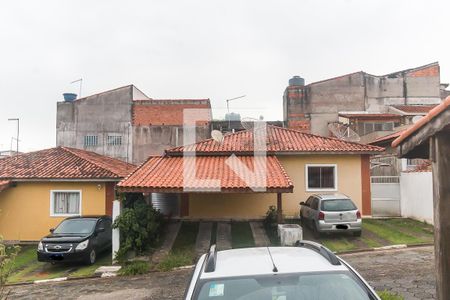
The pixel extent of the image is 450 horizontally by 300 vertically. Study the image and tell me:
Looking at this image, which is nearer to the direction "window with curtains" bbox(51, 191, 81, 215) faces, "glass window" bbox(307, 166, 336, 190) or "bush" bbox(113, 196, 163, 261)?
the bush

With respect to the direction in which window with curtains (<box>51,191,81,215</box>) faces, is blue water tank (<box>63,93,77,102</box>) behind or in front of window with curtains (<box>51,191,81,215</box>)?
behind

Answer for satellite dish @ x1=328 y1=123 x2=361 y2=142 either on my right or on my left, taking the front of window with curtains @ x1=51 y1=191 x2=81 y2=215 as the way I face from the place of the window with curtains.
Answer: on my left

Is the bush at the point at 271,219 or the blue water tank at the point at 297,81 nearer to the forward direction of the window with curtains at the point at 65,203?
the bush

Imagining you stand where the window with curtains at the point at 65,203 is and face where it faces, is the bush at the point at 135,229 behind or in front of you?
in front

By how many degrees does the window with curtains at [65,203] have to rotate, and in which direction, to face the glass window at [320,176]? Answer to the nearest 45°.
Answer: approximately 90° to its left

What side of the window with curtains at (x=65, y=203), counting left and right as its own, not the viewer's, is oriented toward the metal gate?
left

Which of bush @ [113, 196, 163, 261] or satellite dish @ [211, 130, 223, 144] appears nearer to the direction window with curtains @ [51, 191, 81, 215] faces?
the bush

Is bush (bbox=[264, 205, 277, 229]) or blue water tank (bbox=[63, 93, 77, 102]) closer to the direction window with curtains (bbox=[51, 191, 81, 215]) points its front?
the bush

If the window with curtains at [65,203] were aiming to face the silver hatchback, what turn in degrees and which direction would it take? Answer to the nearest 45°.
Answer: approximately 45° to its left

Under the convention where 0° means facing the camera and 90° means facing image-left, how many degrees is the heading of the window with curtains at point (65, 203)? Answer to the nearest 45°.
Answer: approximately 0°
